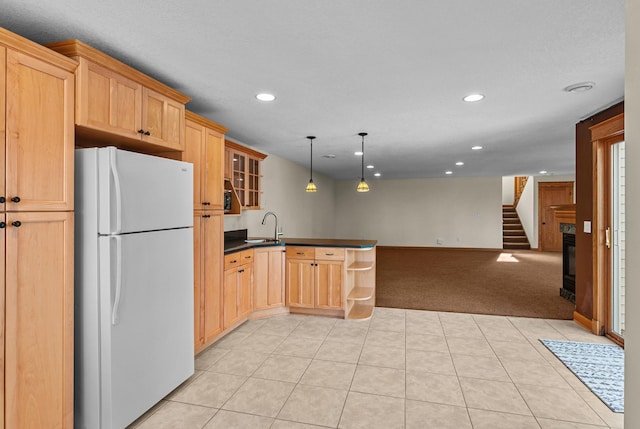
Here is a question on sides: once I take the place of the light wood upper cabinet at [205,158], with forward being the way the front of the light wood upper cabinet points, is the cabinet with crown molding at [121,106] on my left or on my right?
on my right

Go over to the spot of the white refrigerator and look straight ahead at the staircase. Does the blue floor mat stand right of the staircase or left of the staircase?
right

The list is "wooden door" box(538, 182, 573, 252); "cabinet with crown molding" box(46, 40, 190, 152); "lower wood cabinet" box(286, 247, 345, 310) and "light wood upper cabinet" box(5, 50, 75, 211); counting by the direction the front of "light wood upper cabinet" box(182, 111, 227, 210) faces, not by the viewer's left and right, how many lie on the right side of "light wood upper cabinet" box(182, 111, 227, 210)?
2

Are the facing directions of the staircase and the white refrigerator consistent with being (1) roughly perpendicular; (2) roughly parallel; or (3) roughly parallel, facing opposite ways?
roughly perpendicular

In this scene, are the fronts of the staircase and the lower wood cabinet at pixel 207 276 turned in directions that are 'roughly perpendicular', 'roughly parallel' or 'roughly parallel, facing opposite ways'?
roughly perpendicular

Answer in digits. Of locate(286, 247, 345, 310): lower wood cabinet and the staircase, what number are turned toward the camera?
2

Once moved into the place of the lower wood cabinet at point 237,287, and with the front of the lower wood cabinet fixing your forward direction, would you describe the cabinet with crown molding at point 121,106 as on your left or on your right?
on your right

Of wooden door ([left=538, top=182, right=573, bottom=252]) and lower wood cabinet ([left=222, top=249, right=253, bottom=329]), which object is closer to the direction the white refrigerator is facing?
the wooden door

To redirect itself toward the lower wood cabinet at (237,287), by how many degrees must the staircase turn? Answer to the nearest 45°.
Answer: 0° — it already faces it

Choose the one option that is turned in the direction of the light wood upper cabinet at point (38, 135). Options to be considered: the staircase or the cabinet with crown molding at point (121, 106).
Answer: the staircase

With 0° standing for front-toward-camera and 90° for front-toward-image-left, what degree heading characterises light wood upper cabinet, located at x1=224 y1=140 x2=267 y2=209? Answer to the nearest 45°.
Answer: approximately 315°

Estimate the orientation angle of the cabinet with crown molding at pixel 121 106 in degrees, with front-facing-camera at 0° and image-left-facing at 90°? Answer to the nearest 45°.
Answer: approximately 315°
